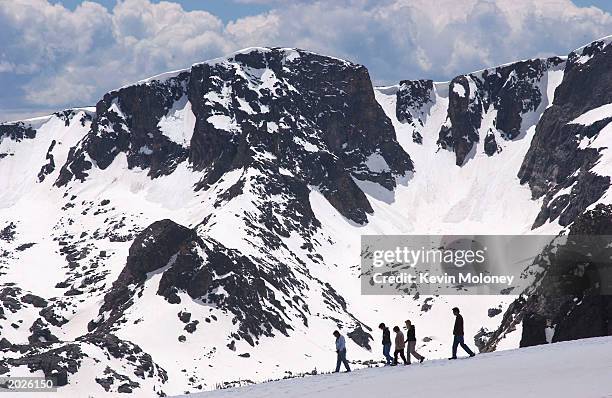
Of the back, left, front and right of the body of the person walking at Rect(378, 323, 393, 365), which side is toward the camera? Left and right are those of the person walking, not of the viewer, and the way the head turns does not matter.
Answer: left
